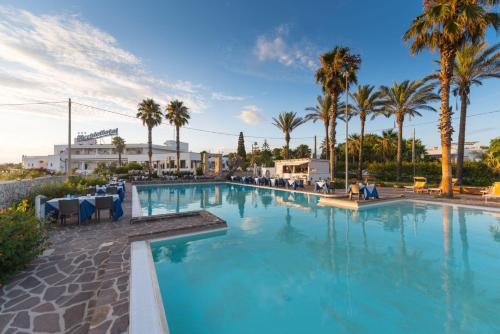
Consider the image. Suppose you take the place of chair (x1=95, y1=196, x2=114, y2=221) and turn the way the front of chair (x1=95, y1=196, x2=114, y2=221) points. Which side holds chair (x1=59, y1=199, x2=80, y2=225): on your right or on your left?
on your left

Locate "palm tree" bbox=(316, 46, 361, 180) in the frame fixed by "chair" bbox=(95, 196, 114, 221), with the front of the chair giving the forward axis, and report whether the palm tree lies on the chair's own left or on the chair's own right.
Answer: on the chair's own right

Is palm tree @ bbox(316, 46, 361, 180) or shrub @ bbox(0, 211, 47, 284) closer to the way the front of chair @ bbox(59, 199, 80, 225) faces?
the palm tree

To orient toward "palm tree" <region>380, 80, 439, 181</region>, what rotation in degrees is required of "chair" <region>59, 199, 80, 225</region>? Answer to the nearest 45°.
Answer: approximately 90° to its right

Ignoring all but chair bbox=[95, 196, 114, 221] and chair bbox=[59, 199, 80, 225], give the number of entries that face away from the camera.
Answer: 2

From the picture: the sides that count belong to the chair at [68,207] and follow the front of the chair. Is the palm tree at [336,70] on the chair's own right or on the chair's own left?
on the chair's own right

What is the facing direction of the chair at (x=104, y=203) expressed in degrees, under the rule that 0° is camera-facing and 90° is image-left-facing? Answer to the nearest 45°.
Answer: approximately 180°

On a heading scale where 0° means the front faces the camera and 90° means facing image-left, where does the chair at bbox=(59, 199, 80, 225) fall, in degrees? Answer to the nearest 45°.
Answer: approximately 180°
